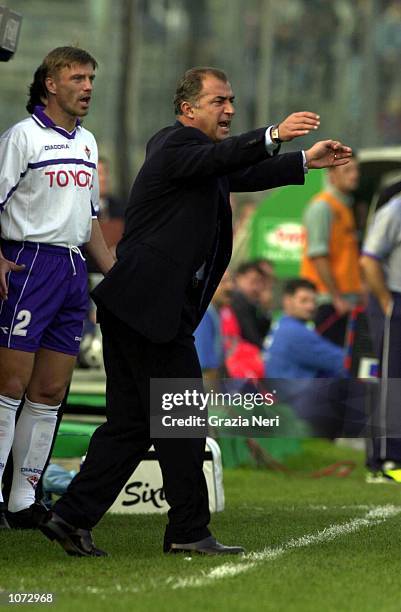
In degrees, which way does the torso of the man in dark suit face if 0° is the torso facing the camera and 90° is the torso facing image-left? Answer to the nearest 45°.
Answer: approximately 270°

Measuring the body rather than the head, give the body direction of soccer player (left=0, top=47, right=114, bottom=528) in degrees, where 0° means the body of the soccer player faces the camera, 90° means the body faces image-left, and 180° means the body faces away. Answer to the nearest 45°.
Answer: approximately 315°

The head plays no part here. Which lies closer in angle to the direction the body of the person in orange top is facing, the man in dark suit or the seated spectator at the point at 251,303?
the man in dark suit

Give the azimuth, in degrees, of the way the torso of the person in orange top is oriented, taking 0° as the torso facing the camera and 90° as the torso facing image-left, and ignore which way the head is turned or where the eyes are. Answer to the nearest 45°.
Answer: approximately 315°
